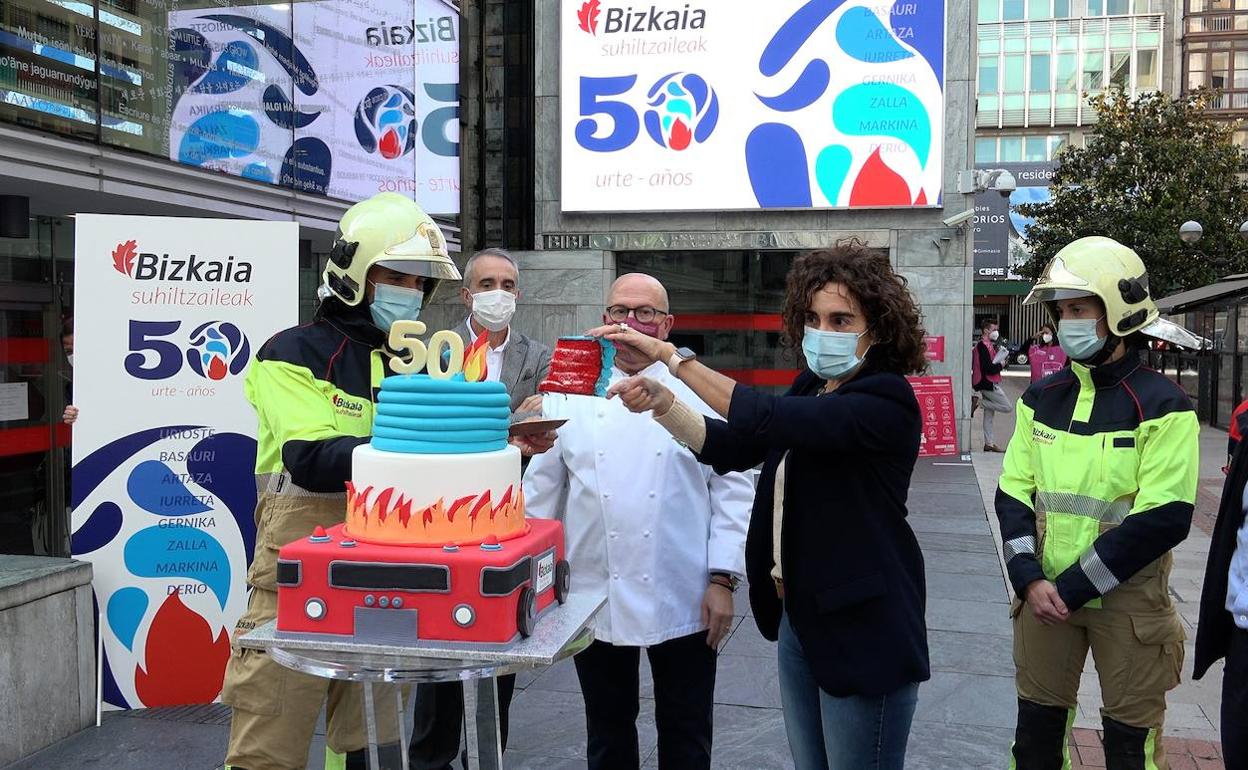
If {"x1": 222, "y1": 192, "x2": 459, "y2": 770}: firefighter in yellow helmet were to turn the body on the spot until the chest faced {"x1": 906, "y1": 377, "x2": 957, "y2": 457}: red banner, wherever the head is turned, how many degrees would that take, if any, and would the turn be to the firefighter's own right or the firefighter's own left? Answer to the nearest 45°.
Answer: approximately 90° to the firefighter's own left

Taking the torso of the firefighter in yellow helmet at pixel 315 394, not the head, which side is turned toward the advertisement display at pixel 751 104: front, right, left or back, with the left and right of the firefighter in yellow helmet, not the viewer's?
left

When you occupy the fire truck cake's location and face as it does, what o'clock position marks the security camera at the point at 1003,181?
The security camera is roughly at 7 o'clock from the fire truck cake.

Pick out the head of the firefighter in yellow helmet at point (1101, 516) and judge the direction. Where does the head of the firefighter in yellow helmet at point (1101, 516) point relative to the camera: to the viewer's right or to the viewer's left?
to the viewer's left

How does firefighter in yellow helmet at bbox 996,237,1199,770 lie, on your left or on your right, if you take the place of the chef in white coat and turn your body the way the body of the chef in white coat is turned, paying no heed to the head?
on your left

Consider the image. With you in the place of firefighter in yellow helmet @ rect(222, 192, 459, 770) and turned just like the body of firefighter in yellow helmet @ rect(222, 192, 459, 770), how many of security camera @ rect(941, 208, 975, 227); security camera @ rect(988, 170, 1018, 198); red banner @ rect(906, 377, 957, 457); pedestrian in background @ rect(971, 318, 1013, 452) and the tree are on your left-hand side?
5

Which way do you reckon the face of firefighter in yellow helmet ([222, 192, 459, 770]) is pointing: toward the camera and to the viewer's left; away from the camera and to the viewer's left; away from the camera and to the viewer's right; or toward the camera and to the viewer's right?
toward the camera and to the viewer's right
